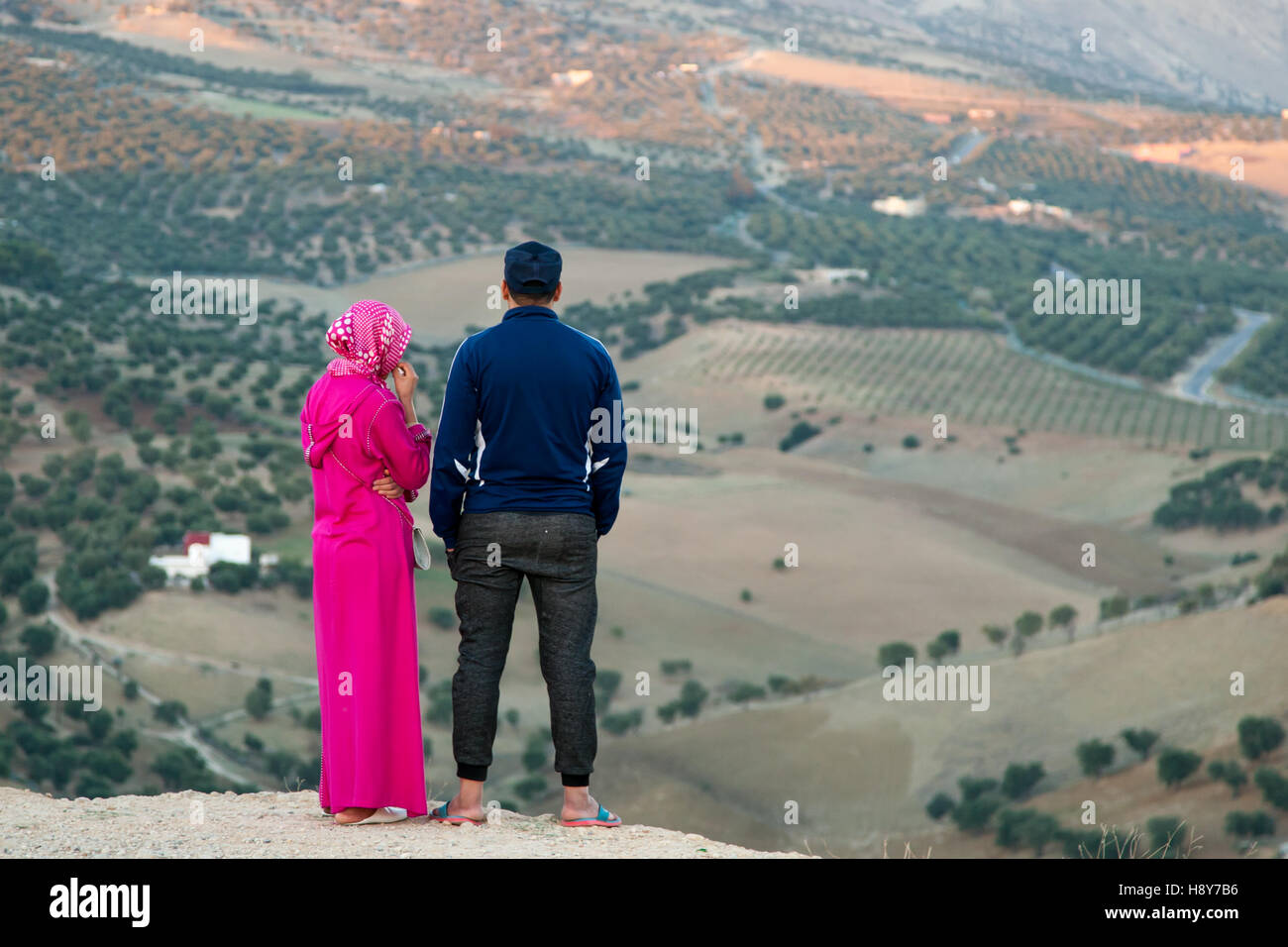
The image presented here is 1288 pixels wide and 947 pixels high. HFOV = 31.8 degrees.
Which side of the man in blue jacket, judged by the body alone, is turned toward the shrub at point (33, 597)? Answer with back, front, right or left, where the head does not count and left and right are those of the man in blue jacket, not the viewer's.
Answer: front

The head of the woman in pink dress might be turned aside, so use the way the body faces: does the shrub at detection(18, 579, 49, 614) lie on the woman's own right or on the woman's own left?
on the woman's own left

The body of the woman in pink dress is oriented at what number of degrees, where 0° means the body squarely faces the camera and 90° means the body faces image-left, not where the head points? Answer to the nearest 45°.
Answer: approximately 225°

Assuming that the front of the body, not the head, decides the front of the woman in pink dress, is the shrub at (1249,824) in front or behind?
in front

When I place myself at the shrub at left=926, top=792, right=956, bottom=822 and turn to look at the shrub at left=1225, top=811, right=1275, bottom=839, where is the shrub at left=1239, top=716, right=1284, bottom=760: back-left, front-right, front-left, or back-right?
front-left

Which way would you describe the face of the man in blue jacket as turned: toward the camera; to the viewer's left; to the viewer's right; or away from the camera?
away from the camera

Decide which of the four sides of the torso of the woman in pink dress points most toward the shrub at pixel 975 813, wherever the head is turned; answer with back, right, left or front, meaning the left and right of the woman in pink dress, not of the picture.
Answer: front

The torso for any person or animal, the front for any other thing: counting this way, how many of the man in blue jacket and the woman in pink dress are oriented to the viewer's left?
0

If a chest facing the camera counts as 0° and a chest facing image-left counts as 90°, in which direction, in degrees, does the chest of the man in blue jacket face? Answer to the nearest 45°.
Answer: approximately 180°

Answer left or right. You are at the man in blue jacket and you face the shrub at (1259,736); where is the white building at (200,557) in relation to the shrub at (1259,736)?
left

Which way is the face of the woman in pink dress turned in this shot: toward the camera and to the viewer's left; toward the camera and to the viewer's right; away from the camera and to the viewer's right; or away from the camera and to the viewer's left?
away from the camera and to the viewer's right

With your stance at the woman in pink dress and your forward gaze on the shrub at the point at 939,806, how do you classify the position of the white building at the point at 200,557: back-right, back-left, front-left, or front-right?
front-left
